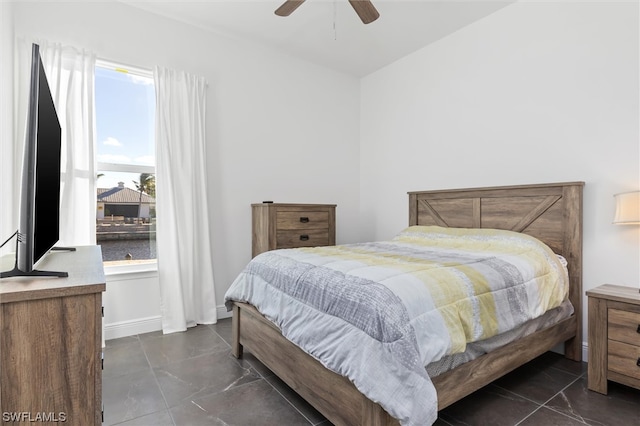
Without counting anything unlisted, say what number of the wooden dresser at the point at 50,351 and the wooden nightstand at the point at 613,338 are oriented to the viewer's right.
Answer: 1

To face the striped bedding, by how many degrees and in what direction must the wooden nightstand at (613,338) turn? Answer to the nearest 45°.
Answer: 0° — it already faces it

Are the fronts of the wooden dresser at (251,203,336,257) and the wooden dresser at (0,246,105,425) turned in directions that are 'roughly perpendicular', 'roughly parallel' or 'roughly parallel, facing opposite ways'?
roughly perpendicular

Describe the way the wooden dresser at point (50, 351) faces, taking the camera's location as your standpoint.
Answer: facing to the right of the viewer

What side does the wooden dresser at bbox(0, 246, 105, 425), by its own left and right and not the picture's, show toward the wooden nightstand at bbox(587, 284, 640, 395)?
front

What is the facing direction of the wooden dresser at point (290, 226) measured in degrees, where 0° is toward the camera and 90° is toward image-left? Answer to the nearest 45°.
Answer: approximately 315°

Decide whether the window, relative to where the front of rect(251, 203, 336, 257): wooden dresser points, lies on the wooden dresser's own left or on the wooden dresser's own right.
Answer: on the wooden dresser's own right

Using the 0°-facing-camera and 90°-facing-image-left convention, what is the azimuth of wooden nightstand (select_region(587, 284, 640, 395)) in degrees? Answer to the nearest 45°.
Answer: approximately 45°

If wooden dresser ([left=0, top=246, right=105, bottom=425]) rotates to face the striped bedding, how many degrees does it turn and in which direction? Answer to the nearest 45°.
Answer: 0° — it already faces it

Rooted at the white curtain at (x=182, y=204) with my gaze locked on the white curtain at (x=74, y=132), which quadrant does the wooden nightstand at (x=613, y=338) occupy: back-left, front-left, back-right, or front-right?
back-left

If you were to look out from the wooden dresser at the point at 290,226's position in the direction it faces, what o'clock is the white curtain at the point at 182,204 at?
The white curtain is roughly at 4 o'clock from the wooden dresser.
